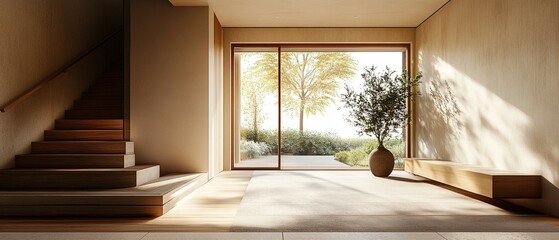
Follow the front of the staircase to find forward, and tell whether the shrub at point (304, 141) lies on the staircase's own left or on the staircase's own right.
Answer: on the staircase's own left

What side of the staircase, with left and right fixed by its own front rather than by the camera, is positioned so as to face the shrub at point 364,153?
left

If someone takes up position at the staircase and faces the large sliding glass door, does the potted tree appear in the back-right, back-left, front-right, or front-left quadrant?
front-right

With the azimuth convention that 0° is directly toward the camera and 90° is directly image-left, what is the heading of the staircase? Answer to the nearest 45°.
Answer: approximately 0°

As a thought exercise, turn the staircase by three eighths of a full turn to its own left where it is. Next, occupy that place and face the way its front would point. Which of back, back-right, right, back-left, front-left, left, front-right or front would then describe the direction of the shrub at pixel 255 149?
front

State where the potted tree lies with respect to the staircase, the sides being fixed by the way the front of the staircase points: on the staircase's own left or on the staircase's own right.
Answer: on the staircase's own left

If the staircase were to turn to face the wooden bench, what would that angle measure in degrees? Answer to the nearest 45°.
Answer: approximately 45° to its left

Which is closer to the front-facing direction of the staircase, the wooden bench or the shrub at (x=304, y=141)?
the wooden bench
